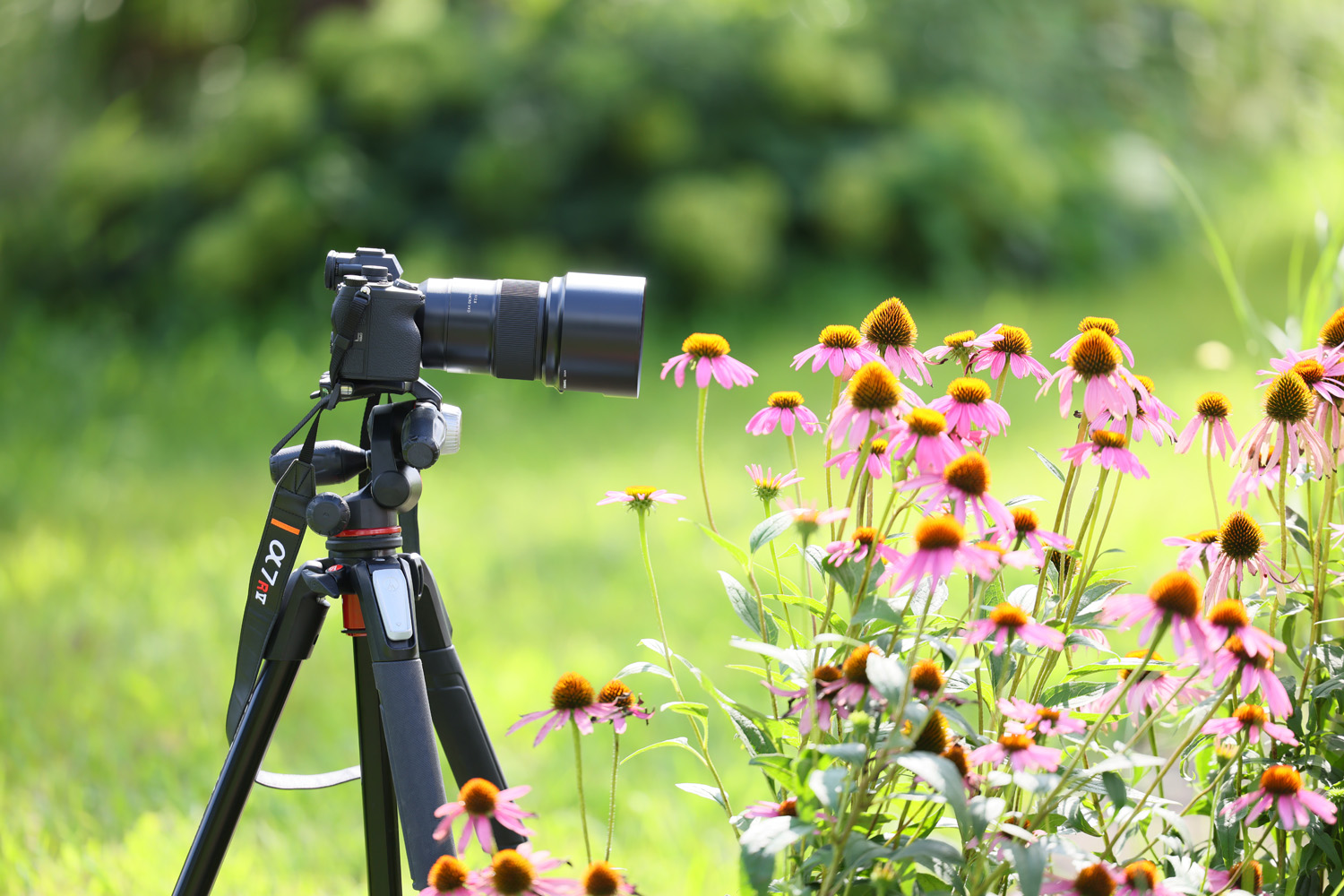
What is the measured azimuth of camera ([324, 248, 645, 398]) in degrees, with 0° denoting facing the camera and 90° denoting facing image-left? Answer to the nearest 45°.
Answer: approximately 270°
